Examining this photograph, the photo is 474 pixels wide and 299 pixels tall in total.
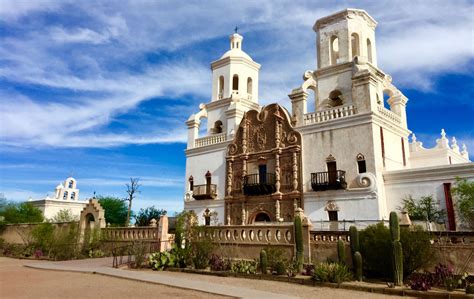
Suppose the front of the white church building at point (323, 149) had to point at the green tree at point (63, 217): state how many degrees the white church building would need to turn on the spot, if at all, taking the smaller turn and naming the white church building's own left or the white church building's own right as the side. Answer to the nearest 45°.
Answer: approximately 90° to the white church building's own right

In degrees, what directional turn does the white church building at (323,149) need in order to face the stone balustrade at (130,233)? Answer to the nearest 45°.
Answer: approximately 45° to its right

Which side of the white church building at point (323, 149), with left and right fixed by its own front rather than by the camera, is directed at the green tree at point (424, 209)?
left

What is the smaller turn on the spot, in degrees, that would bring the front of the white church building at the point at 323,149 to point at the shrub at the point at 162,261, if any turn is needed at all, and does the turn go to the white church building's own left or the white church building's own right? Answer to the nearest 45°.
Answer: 0° — it already faces it

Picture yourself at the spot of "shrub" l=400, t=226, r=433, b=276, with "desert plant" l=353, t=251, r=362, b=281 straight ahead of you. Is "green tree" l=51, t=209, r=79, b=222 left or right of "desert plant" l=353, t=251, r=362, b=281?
right

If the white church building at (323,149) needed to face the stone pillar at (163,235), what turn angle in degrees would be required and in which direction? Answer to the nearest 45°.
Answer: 0° — it already faces it

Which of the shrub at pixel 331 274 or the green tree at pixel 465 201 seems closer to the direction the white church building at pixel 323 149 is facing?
the shrub

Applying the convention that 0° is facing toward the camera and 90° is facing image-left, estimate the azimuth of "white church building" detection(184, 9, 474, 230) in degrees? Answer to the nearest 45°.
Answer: approximately 45°

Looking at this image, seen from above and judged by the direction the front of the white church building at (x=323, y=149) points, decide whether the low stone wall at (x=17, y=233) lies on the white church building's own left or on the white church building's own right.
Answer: on the white church building's own right

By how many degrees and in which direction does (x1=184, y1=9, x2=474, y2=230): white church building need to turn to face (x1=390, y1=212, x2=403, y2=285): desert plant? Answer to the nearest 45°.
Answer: approximately 45° to its left
